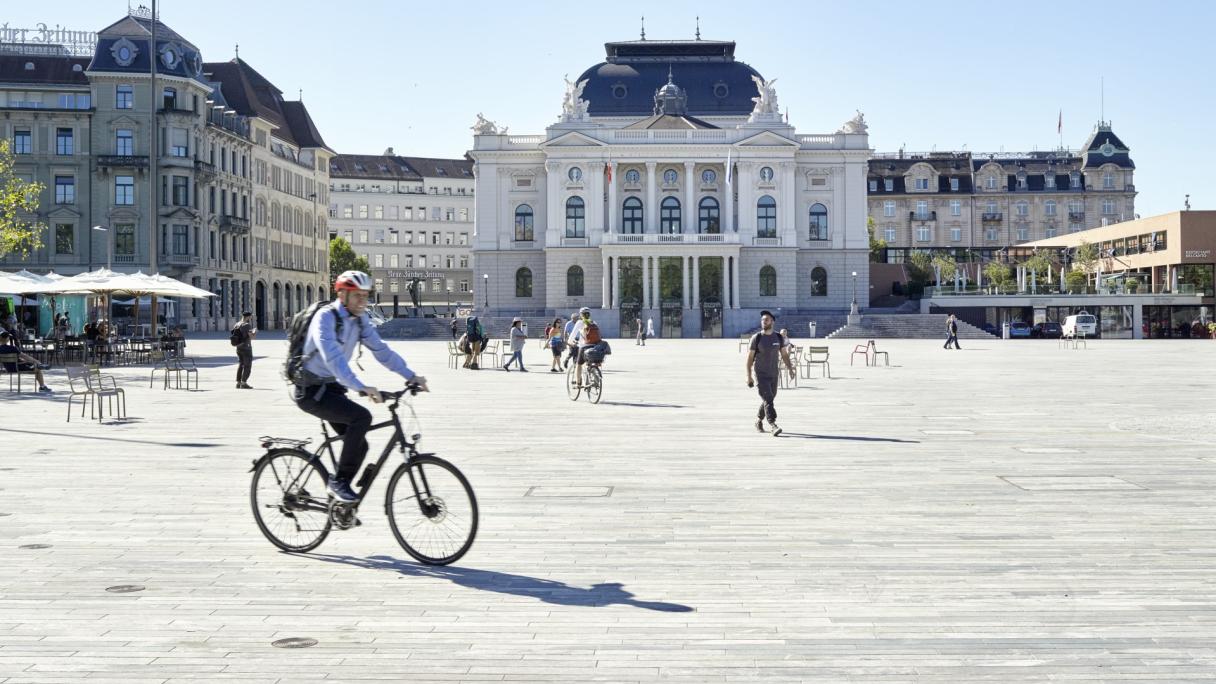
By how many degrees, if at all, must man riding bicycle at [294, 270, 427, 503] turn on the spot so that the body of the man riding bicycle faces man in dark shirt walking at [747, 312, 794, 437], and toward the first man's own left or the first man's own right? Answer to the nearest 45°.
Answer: approximately 90° to the first man's own left

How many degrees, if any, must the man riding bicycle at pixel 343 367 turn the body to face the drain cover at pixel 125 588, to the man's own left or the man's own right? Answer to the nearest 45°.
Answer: approximately 135° to the man's own right

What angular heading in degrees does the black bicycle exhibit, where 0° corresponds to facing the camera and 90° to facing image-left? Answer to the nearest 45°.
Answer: approximately 315°

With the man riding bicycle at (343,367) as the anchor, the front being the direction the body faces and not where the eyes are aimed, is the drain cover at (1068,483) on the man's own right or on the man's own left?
on the man's own left

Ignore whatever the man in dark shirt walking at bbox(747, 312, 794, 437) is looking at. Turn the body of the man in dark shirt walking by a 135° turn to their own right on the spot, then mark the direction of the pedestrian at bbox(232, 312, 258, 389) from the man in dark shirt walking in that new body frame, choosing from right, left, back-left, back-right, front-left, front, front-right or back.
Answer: front

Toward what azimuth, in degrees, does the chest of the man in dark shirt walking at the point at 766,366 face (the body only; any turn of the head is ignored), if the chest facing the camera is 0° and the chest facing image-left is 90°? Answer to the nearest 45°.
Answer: approximately 0°

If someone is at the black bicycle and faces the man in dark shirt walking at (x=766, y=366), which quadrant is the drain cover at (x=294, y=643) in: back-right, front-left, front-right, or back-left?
back-right

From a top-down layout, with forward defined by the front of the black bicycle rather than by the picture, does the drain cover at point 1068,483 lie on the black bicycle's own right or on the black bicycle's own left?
on the black bicycle's own left

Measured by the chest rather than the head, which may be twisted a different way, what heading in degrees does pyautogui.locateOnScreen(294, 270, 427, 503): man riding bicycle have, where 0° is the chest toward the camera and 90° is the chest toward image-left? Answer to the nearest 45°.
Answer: approximately 315°

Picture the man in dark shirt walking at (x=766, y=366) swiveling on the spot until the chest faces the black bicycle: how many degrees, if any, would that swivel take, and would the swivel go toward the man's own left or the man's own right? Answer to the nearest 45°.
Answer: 0° — they already face it

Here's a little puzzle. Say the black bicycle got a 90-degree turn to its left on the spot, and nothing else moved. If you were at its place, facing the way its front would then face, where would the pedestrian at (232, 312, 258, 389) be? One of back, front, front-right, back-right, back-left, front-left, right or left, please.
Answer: front-left

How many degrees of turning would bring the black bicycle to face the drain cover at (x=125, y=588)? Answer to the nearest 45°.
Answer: approximately 135° to its right
